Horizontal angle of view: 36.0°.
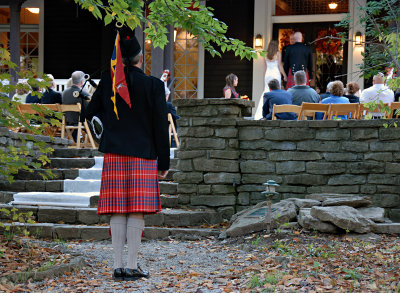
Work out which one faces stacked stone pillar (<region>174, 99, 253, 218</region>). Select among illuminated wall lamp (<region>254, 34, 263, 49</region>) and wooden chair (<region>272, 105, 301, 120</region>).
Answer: the illuminated wall lamp

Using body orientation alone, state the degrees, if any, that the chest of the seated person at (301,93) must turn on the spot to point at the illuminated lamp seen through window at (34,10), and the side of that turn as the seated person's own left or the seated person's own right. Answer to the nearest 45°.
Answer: approximately 45° to the seated person's own left

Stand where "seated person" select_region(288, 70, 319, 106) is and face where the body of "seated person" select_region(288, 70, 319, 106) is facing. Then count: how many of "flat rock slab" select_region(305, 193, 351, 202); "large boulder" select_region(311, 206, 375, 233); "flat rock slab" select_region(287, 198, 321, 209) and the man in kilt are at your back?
4

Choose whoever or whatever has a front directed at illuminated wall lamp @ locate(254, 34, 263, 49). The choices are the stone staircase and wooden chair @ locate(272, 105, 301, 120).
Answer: the wooden chair

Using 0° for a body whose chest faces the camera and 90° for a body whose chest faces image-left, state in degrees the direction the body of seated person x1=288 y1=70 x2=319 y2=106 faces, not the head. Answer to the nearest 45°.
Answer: approximately 180°

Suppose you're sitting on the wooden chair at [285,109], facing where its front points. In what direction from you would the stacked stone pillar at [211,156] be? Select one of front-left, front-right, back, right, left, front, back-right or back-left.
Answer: back-left

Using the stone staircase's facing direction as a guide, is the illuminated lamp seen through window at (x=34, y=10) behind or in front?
behind

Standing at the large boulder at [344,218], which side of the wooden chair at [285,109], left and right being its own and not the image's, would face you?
back

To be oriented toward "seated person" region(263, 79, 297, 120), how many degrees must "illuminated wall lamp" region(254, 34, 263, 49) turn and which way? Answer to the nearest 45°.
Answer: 0° — it already faces them

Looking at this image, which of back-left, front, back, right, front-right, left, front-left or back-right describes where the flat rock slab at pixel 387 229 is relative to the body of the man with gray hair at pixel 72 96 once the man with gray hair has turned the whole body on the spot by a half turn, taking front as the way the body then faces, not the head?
left

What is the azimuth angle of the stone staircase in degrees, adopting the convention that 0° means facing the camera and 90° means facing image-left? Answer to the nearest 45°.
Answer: approximately 0°
